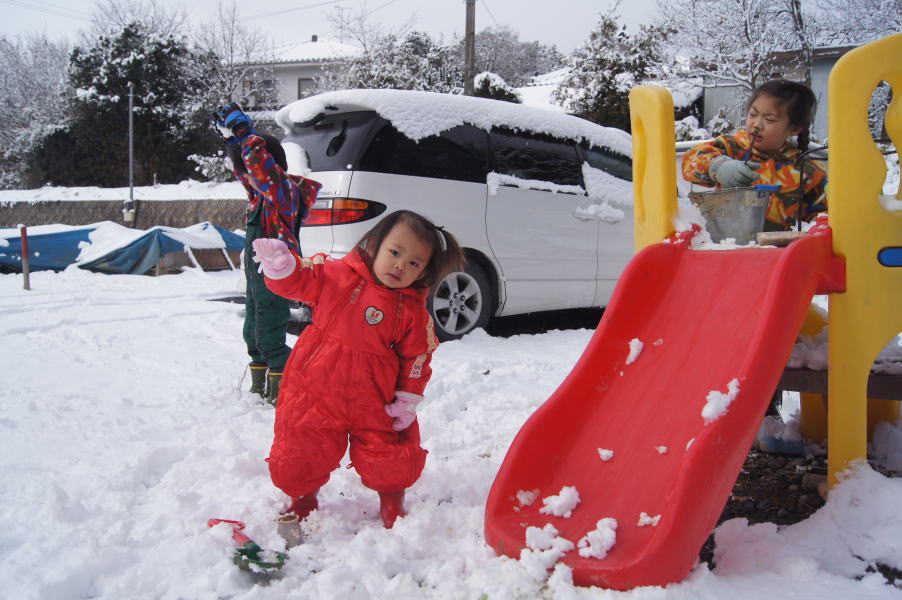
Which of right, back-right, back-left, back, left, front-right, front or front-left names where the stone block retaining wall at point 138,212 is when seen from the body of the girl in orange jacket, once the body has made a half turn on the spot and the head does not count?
left

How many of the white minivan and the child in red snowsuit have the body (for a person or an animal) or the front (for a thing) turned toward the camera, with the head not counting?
1

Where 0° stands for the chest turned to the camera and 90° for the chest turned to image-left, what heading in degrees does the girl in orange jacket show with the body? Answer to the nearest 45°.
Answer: approximately 45°

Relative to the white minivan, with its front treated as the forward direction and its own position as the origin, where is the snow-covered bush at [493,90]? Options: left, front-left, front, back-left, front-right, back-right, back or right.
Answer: front-left

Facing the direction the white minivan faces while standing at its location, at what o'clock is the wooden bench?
The wooden bench is roughly at 4 o'clock from the white minivan.

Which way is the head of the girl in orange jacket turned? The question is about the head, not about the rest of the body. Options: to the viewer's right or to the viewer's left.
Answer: to the viewer's left

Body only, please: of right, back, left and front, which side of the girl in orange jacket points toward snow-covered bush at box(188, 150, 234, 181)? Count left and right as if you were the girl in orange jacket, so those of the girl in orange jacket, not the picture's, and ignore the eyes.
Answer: right

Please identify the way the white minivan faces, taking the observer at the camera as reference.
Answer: facing away from the viewer and to the right of the viewer

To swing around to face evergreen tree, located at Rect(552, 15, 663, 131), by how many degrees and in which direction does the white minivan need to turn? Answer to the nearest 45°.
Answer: approximately 45° to its left
